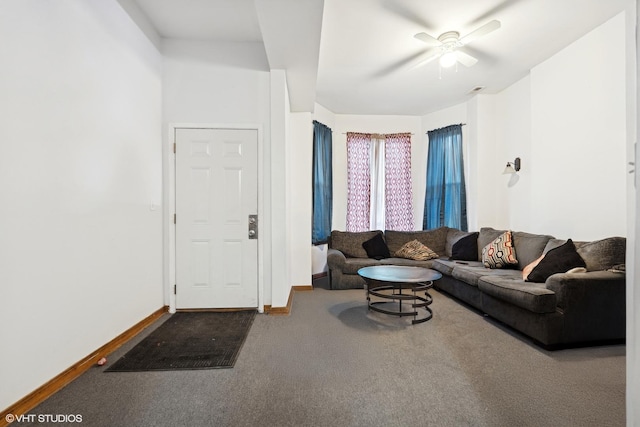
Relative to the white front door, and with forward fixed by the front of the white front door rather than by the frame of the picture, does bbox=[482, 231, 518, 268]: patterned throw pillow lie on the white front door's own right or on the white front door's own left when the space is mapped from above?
on the white front door's own left

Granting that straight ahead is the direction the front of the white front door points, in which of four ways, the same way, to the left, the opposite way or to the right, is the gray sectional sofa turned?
to the right

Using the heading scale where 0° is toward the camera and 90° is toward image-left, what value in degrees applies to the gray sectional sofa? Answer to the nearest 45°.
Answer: approximately 45°

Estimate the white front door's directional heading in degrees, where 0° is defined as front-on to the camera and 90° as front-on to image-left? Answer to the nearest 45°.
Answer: approximately 0°

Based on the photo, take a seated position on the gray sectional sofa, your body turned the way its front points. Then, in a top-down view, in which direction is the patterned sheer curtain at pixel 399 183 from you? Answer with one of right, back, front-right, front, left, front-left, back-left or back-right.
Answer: right

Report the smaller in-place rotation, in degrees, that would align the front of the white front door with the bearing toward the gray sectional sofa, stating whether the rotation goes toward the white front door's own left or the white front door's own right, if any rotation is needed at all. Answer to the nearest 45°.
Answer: approximately 45° to the white front door's own left

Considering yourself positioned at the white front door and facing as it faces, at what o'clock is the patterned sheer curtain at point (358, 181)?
The patterned sheer curtain is roughly at 8 o'clock from the white front door.

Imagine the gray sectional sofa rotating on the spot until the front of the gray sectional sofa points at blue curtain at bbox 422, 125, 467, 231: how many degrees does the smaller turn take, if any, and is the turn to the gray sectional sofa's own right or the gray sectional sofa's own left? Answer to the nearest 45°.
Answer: approximately 90° to the gray sectional sofa's own right

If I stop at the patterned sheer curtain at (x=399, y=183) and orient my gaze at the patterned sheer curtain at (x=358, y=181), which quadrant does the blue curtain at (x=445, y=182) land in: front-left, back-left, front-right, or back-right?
back-left

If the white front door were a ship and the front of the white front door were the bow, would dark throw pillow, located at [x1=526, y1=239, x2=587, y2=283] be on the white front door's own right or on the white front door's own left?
on the white front door's own left

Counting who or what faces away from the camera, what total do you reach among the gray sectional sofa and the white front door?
0

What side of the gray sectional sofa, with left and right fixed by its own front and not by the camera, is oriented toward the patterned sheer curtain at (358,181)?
right

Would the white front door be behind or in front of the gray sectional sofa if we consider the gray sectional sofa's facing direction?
in front
